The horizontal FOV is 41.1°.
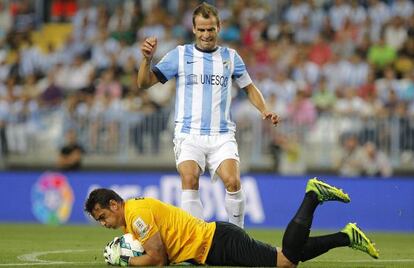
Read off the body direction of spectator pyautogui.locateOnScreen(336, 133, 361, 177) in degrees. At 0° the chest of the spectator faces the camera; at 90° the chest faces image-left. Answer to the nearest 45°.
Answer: approximately 0°

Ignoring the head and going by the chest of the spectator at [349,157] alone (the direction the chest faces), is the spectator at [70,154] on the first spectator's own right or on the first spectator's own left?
on the first spectator's own right

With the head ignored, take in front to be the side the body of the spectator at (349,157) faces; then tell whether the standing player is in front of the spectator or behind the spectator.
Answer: in front

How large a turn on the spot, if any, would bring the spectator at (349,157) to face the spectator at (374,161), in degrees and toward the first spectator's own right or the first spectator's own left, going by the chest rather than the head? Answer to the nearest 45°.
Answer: approximately 90° to the first spectator's own left

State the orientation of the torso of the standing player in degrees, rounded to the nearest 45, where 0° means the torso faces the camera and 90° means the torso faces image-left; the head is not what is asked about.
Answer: approximately 0°

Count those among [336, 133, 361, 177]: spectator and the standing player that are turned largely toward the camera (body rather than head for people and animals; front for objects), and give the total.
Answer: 2

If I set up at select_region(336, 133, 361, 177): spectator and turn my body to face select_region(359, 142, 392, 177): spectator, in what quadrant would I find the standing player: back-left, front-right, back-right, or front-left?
back-right
